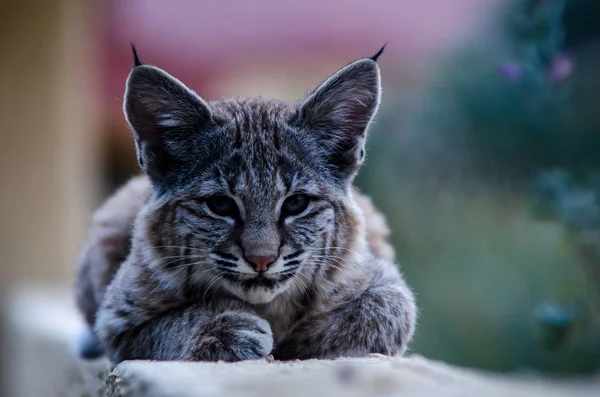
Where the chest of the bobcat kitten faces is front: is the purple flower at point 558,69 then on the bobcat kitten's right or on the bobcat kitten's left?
on the bobcat kitten's left

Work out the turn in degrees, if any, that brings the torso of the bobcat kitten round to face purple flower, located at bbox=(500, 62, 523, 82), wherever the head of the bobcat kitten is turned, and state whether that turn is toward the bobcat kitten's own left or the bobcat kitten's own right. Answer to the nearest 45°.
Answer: approximately 135° to the bobcat kitten's own left

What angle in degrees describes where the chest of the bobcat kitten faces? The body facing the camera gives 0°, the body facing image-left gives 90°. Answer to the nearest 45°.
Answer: approximately 0°
